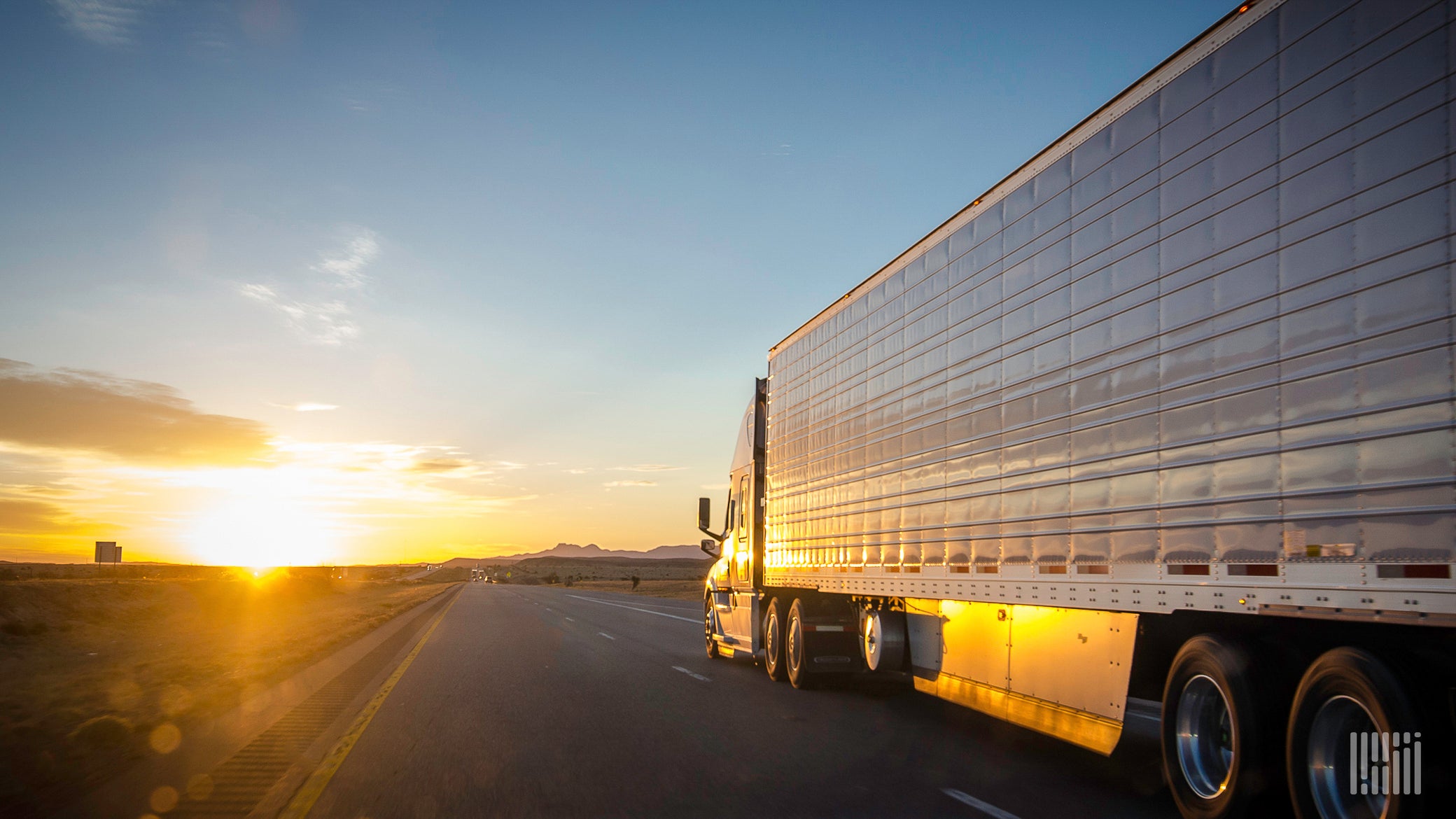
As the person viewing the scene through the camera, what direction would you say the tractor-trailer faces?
facing away from the viewer and to the left of the viewer
